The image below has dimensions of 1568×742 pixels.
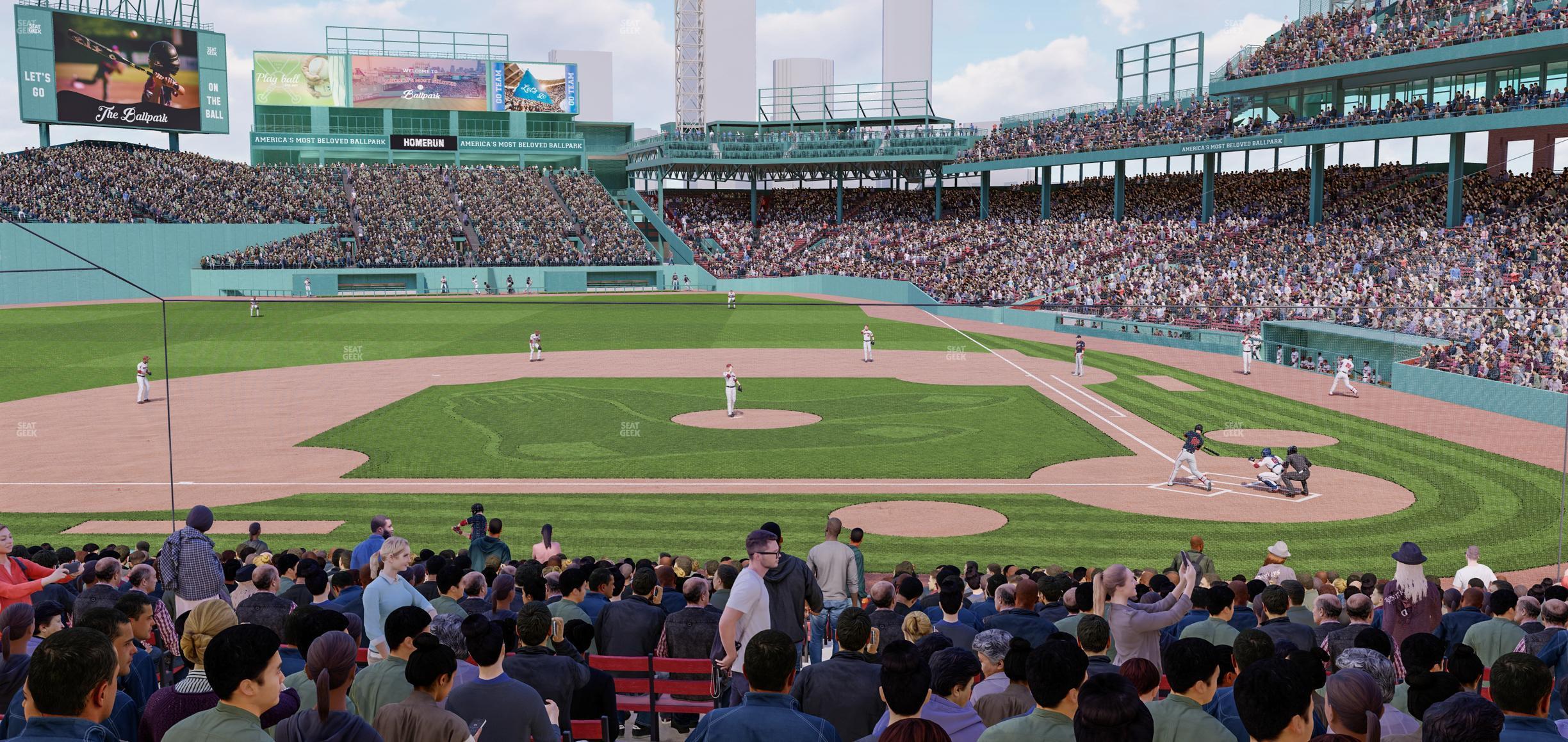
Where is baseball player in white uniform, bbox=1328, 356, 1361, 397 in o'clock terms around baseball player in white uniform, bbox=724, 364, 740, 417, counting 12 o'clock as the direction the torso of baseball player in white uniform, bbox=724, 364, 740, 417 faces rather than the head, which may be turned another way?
baseball player in white uniform, bbox=1328, 356, 1361, 397 is roughly at 10 o'clock from baseball player in white uniform, bbox=724, 364, 740, 417.

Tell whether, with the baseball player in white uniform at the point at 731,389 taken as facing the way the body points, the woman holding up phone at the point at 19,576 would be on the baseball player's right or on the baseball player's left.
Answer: on the baseball player's right

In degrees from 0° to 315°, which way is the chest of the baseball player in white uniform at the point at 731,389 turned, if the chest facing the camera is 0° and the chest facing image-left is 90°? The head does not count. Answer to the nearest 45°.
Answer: approximately 315°

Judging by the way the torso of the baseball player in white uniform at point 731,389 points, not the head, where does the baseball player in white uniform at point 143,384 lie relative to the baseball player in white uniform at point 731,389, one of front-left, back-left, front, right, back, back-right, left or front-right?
back-right

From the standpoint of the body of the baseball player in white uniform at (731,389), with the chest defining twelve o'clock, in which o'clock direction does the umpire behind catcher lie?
The umpire behind catcher is roughly at 12 o'clock from the baseball player in white uniform.

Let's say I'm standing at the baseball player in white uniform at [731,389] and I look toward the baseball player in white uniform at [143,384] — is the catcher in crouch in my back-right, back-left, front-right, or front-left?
back-left

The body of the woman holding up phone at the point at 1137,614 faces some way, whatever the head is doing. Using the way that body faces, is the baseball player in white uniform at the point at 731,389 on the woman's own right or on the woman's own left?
on the woman's own left

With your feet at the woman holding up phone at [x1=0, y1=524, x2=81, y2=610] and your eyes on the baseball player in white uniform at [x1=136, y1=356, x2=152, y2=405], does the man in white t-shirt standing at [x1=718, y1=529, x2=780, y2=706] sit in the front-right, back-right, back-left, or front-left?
back-right
